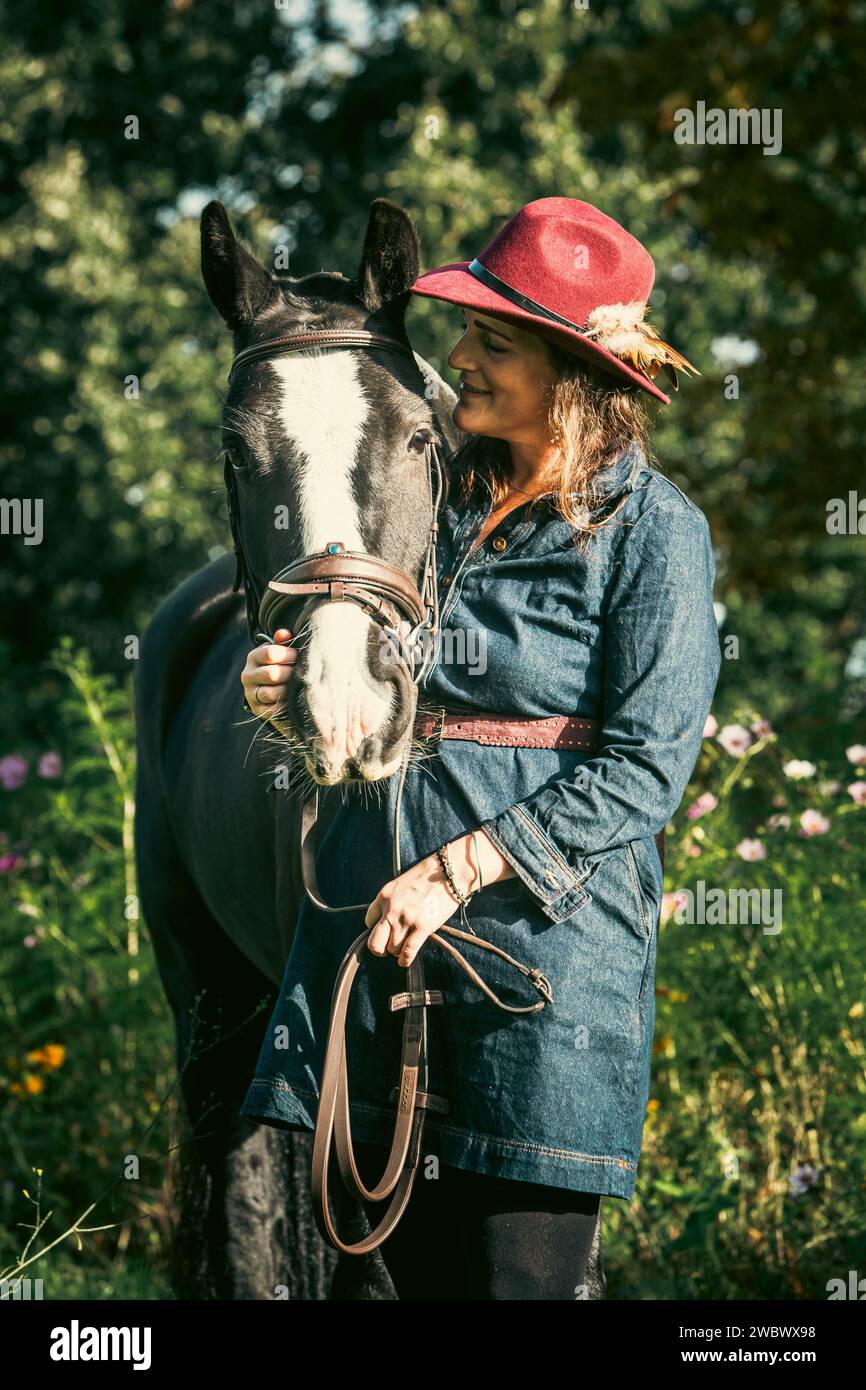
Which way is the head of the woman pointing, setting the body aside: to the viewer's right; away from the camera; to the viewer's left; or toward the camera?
to the viewer's left

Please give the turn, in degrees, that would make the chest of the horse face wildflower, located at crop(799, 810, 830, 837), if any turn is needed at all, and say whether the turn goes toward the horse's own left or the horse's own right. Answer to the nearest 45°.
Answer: approximately 135° to the horse's own left

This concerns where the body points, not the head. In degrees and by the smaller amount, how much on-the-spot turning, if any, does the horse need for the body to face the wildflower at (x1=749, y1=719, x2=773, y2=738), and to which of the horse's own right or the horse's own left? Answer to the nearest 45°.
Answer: approximately 135° to the horse's own left

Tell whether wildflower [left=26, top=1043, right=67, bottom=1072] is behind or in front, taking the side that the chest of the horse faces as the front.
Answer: behind

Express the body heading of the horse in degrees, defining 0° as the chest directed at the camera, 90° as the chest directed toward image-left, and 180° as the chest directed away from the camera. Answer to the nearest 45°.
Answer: approximately 0°
